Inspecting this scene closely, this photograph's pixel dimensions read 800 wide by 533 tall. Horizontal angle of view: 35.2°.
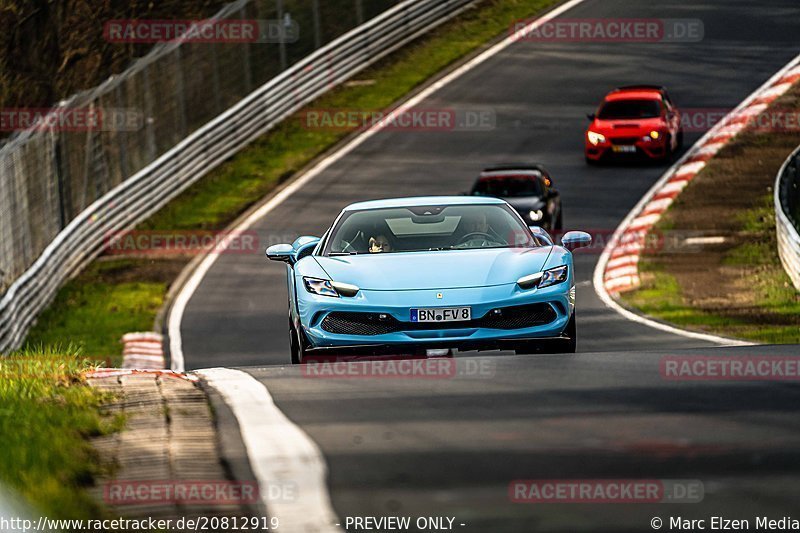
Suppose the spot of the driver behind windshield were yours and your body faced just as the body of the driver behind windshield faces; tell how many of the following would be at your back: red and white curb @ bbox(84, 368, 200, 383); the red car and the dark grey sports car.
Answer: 2

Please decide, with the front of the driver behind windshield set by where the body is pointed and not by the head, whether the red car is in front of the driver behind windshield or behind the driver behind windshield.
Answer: behind

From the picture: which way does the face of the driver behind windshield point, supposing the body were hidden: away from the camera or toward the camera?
toward the camera

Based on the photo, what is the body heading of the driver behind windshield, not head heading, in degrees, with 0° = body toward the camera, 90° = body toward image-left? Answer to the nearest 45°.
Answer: approximately 0°

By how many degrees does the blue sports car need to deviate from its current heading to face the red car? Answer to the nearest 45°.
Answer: approximately 180°

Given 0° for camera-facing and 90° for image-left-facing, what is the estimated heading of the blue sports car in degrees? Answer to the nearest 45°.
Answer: approximately 0°

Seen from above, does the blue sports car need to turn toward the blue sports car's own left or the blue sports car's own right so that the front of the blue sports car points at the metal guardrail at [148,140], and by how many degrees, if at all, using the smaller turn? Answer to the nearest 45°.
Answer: approximately 180°

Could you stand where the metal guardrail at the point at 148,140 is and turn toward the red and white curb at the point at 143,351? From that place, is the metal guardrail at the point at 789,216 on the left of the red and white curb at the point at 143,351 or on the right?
left

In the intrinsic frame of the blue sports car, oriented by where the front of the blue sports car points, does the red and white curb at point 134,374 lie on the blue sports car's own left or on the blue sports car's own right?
on the blue sports car's own right

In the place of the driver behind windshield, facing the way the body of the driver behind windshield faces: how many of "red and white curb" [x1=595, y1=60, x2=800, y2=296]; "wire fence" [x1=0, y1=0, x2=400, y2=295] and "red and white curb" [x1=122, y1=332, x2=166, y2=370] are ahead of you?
0

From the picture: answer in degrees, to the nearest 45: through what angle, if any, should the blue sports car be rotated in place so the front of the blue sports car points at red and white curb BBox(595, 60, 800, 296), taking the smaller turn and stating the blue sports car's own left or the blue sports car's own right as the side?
approximately 180°

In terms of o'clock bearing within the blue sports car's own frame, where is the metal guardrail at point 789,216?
The metal guardrail is roughly at 7 o'clock from the blue sports car.

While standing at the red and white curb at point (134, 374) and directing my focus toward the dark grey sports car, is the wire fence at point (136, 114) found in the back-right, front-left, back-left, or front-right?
front-left
